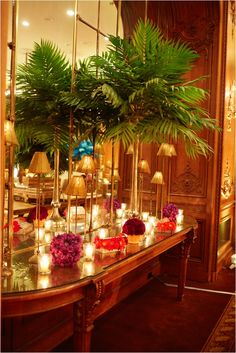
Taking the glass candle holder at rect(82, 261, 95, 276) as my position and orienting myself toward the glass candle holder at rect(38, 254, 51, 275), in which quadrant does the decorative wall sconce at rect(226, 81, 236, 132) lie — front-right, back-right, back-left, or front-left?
back-right

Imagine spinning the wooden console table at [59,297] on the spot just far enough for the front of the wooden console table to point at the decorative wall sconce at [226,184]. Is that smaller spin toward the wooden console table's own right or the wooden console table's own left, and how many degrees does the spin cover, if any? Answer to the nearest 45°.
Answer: approximately 90° to the wooden console table's own left

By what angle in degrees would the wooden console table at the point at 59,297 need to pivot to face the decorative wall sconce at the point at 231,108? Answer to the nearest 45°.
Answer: approximately 90° to its left

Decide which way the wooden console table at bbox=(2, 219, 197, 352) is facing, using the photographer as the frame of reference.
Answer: facing the viewer and to the right of the viewer
